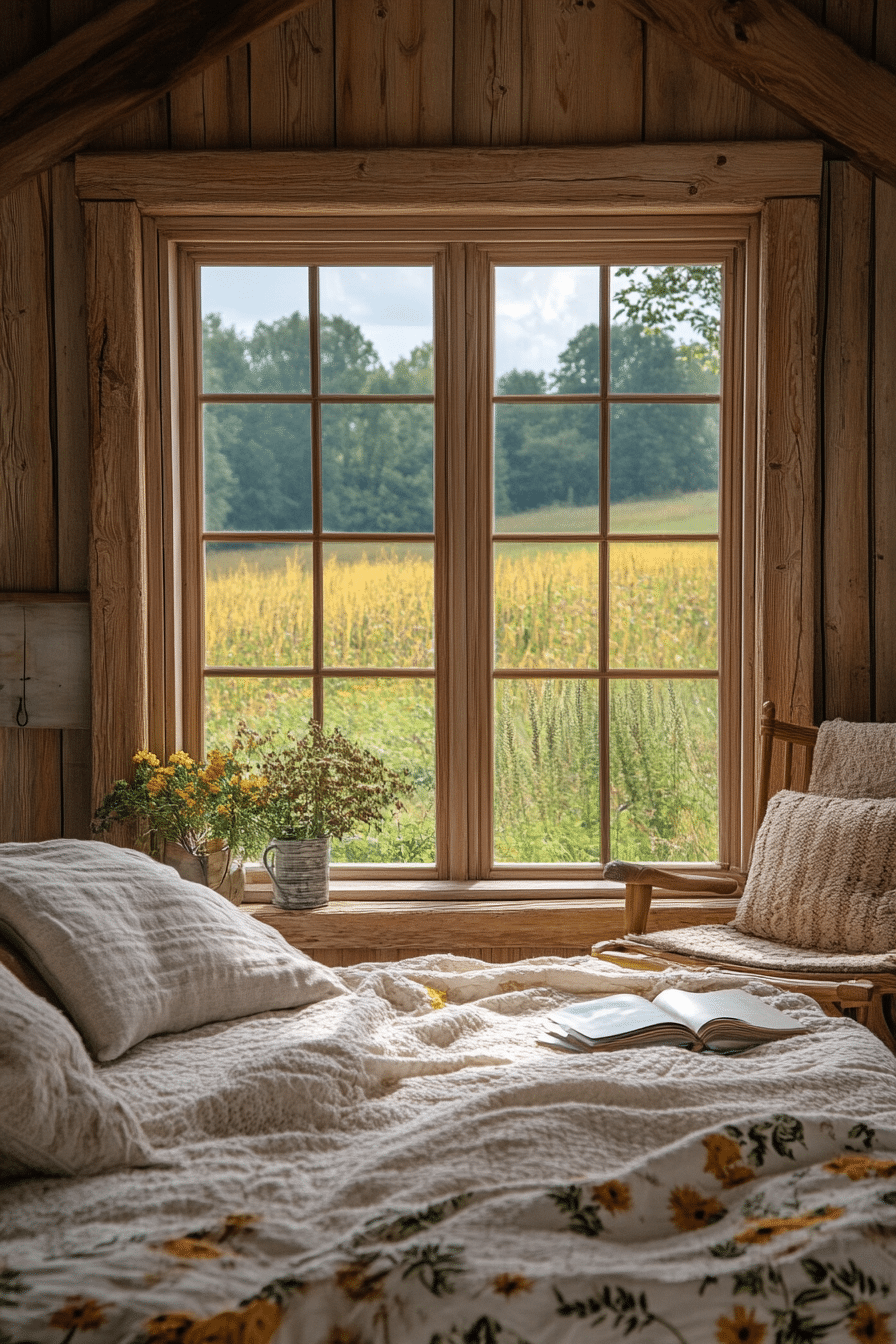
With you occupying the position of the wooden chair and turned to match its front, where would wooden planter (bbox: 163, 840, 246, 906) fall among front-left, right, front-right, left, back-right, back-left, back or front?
front-right

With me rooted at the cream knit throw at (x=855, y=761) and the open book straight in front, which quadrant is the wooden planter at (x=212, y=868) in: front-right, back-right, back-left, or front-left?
front-right

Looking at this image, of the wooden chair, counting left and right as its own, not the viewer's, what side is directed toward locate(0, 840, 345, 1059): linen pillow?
front

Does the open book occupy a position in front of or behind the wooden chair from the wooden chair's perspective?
in front

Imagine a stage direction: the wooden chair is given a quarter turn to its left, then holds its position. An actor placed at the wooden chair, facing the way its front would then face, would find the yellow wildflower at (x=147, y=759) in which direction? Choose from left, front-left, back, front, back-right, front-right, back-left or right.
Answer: back-right

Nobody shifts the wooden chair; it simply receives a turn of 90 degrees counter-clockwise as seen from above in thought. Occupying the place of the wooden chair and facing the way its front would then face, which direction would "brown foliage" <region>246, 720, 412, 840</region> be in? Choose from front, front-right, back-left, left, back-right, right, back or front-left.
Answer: back-right

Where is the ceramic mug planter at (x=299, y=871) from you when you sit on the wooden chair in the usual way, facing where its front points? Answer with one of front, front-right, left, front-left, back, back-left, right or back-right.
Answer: front-right

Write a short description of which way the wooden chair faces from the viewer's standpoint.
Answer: facing the viewer and to the left of the viewer
